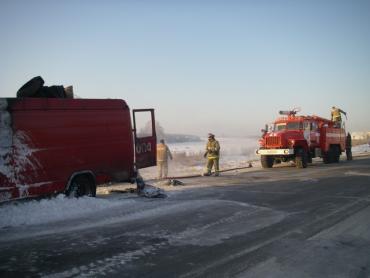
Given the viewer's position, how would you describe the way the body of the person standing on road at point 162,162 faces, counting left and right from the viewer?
facing away from the viewer

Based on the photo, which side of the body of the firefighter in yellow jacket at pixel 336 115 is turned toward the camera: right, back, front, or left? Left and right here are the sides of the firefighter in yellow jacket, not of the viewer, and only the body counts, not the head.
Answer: right

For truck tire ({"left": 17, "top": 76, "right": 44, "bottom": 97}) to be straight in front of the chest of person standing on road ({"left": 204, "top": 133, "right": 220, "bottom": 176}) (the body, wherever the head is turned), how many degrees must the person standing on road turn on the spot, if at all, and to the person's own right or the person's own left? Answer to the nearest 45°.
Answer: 0° — they already face it

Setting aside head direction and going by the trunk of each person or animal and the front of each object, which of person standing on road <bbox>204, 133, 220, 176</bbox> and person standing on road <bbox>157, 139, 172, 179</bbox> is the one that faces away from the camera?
person standing on road <bbox>157, 139, 172, 179</bbox>

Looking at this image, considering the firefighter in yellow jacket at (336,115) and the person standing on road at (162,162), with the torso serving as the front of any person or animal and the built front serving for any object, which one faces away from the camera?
the person standing on road

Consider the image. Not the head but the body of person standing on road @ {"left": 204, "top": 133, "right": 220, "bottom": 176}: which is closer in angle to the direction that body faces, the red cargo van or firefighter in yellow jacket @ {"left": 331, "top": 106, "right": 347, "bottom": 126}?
the red cargo van

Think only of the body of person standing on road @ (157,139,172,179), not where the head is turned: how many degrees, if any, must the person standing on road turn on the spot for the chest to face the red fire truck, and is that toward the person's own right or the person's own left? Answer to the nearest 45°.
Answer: approximately 90° to the person's own right
